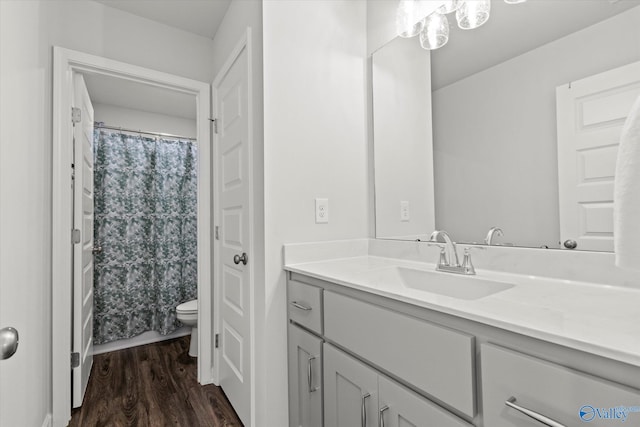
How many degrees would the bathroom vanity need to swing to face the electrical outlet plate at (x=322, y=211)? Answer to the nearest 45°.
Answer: approximately 90° to its right

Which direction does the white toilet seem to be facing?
to the viewer's left

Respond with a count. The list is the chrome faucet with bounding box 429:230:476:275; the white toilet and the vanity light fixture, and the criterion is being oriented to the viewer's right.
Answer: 0

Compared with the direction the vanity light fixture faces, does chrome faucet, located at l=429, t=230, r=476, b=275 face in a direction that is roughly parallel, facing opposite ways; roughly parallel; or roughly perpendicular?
roughly parallel

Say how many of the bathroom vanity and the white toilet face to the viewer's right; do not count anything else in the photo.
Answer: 0

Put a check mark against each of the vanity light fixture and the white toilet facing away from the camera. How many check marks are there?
0

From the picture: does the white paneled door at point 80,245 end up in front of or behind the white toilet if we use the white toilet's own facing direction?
in front

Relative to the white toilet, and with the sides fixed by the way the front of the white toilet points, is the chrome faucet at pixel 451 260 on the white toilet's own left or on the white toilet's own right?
on the white toilet's own left

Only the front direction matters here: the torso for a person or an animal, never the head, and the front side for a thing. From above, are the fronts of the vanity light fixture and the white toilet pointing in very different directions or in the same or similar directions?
same or similar directions

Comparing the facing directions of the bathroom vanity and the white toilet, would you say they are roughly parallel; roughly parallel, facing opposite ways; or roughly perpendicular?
roughly parallel

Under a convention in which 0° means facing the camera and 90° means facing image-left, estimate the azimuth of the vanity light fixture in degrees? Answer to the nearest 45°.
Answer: approximately 45°

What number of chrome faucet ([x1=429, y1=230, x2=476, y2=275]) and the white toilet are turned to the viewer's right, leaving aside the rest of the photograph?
0

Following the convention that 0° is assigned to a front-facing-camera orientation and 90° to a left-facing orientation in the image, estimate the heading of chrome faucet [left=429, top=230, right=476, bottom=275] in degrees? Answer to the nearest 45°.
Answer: approximately 45°

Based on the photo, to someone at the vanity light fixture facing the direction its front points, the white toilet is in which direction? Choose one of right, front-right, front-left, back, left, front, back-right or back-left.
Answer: front-right

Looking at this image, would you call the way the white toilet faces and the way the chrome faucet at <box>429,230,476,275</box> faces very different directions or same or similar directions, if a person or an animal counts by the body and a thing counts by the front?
same or similar directions
